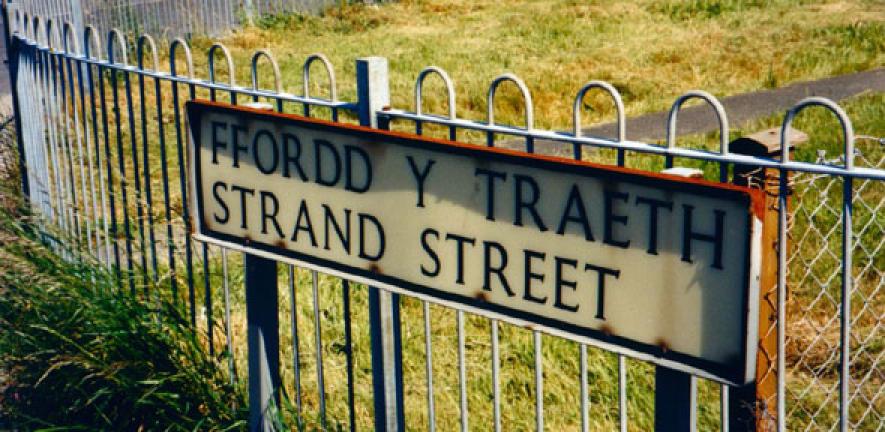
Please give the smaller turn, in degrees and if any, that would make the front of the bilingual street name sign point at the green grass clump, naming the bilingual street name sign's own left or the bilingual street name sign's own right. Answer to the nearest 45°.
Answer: approximately 90° to the bilingual street name sign's own right

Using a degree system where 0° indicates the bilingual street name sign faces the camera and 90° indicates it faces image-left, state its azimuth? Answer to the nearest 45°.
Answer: approximately 45°
